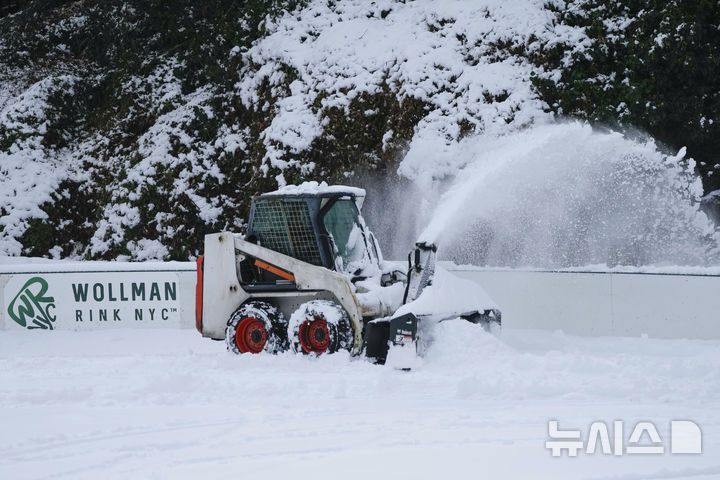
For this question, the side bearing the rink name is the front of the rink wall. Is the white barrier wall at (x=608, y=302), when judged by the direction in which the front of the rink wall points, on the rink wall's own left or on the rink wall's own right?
on the rink wall's own left

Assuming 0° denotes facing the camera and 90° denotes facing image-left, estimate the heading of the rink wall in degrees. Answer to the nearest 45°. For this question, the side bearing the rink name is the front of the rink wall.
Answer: approximately 0°

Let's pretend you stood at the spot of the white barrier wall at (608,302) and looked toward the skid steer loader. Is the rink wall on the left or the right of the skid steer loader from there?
right
